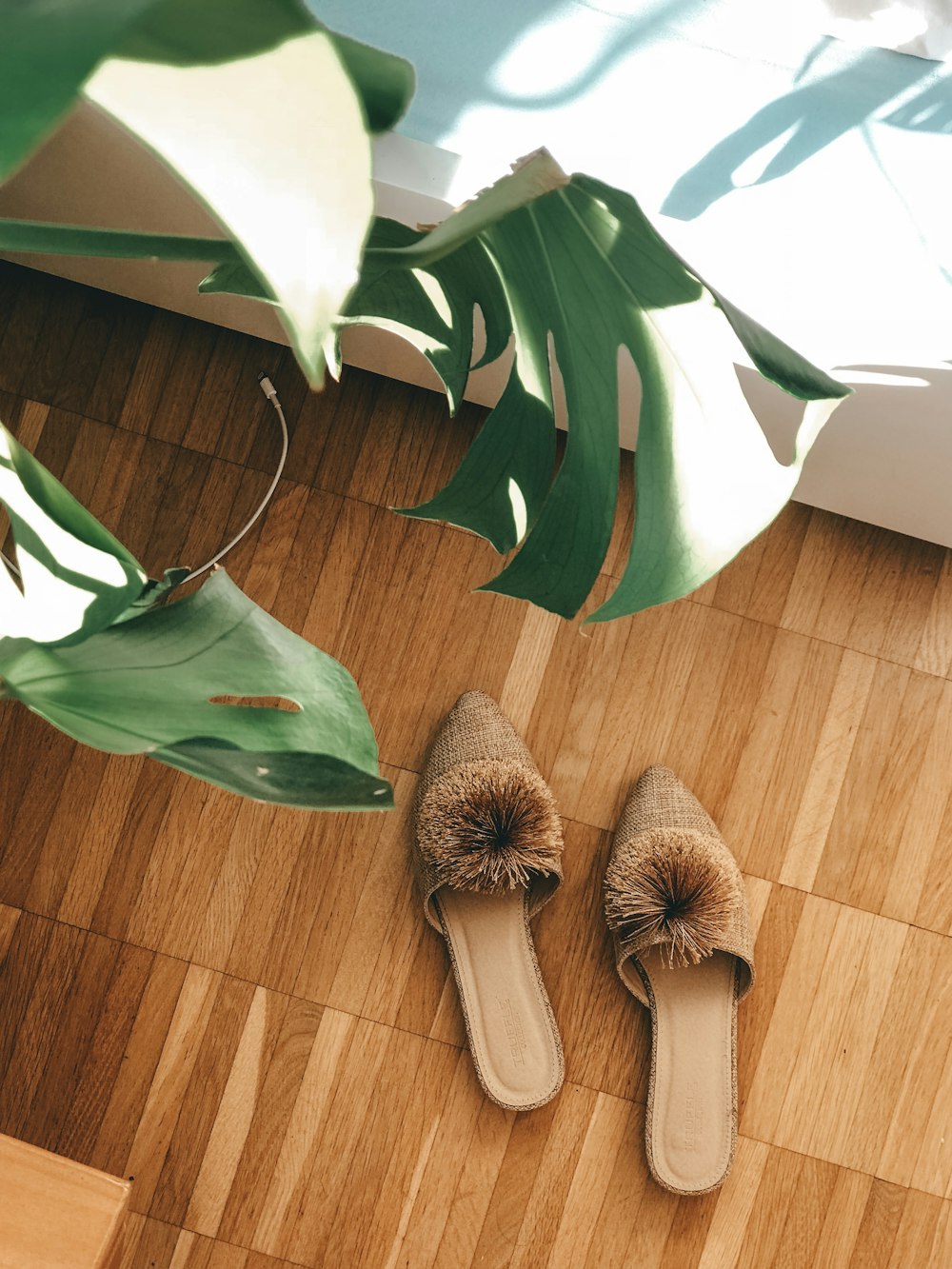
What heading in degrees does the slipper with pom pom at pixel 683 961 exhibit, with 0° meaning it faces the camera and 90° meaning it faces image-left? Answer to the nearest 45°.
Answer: approximately 180°

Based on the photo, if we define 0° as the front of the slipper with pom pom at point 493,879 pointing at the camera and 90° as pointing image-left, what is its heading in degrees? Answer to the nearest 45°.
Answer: approximately 180°

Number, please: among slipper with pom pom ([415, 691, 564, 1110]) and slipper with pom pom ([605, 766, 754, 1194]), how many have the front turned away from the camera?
2
